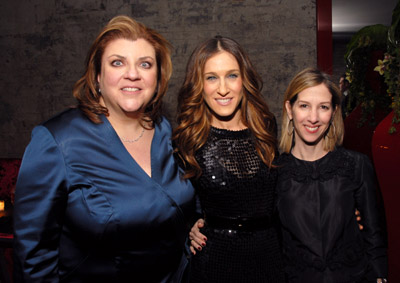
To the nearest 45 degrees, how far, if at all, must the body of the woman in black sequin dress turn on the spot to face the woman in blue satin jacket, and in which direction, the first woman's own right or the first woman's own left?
approximately 45° to the first woman's own right

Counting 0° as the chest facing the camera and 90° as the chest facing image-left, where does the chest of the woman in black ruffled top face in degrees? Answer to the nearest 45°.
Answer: approximately 0°

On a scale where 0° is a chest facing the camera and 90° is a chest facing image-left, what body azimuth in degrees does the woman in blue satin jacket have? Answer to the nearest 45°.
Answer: approximately 315°

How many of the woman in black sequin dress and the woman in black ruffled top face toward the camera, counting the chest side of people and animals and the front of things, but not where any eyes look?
2

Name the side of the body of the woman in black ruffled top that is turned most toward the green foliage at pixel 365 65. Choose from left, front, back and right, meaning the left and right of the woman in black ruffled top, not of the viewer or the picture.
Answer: back
